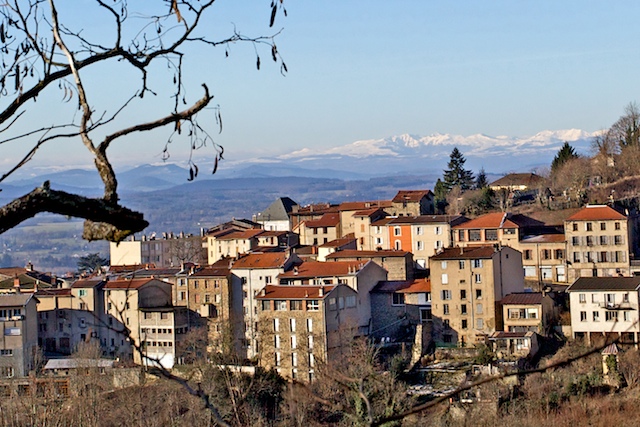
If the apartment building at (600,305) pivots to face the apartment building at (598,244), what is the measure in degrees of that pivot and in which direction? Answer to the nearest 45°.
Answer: approximately 180°

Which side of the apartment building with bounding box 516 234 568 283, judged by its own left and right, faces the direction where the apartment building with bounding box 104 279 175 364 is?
right

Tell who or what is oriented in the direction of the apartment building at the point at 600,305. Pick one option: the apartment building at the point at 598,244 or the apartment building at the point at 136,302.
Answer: the apartment building at the point at 598,244

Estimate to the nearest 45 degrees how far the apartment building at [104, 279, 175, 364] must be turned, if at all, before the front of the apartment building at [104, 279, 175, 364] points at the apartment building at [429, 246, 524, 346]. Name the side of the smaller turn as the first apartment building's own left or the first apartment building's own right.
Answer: approximately 90° to the first apartment building's own left

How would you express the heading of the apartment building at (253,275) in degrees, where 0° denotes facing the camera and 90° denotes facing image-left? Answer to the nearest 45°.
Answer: approximately 0°

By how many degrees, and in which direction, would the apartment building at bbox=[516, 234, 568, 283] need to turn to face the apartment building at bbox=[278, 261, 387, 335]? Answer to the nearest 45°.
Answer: approximately 45° to its right

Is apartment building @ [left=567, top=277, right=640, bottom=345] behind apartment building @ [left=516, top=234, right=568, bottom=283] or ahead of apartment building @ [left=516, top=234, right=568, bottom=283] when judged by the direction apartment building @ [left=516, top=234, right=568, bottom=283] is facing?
ahead

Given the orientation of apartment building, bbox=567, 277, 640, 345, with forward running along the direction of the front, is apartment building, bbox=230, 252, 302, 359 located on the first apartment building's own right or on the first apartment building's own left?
on the first apartment building's own right

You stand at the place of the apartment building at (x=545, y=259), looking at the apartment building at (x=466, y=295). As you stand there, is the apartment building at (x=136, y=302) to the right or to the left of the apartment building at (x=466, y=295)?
right

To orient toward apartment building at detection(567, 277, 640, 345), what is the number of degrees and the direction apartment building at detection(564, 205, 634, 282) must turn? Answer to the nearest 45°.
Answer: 0° — it already faces it
